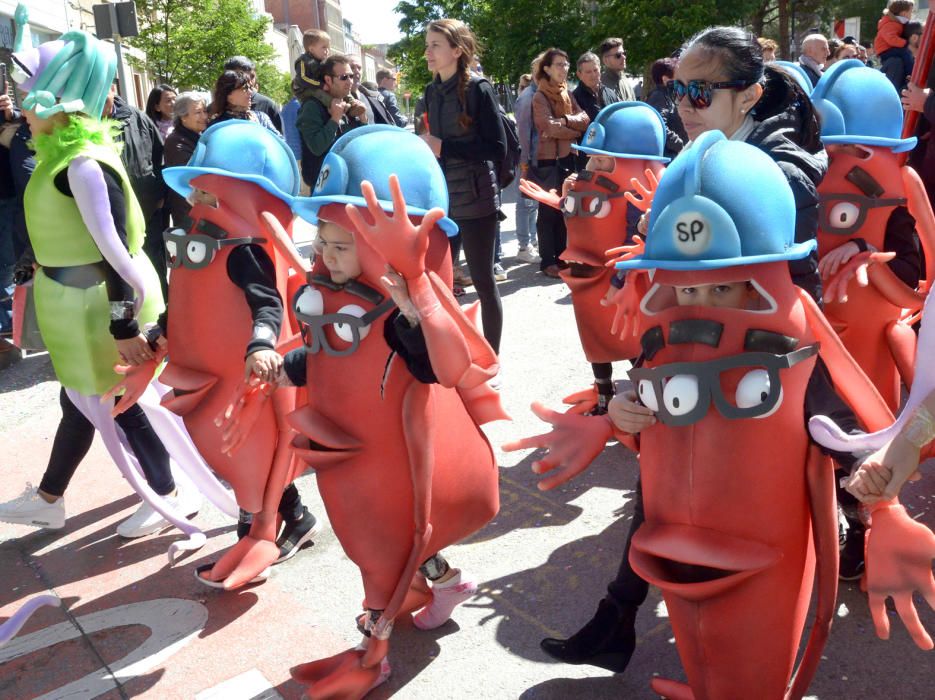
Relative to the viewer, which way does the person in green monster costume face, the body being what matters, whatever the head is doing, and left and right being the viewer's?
facing to the left of the viewer

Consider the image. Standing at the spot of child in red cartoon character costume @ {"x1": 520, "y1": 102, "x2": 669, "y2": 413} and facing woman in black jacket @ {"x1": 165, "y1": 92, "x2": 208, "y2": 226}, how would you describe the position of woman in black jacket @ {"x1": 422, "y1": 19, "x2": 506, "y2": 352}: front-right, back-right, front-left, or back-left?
front-right

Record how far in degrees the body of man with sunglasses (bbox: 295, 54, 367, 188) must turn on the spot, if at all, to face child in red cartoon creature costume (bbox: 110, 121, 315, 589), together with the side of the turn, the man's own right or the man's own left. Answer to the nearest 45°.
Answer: approximately 45° to the man's own right

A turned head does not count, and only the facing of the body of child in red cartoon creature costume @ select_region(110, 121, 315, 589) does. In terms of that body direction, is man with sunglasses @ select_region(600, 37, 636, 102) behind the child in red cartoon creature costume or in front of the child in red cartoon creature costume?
behind

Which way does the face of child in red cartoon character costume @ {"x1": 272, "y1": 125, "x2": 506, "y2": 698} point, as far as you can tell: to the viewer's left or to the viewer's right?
to the viewer's left

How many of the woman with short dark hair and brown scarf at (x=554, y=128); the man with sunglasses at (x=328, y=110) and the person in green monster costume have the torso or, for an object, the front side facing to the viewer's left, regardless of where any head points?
1

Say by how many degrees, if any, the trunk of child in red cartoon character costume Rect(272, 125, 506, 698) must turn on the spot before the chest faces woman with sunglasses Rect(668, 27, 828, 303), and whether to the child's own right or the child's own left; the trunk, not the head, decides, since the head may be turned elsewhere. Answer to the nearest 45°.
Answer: approximately 135° to the child's own left

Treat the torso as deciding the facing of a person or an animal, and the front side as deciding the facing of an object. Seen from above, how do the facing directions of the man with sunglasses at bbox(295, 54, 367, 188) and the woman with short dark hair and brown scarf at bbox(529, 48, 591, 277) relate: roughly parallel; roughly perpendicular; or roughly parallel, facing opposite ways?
roughly parallel

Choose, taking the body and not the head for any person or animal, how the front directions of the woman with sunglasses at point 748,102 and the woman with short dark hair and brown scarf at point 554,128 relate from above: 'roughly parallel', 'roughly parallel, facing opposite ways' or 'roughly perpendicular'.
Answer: roughly perpendicular

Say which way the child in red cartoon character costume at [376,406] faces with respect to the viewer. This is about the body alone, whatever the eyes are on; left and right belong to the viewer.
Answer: facing the viewer and to the left of the viewer

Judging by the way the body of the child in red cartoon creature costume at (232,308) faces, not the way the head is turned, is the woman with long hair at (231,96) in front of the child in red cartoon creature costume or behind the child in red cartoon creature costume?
behind

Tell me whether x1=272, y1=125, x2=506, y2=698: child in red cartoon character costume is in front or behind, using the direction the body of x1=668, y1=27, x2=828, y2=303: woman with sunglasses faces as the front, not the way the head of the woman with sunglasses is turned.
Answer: in front

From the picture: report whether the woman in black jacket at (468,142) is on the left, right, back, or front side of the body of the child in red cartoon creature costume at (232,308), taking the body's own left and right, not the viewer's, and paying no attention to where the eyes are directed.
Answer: back

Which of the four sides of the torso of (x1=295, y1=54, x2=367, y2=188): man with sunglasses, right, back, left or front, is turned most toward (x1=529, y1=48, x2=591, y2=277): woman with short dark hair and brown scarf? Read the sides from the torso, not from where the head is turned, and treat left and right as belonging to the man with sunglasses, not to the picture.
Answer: left
